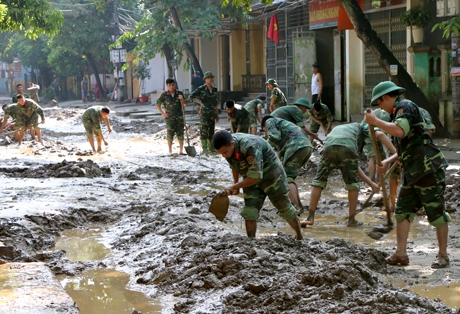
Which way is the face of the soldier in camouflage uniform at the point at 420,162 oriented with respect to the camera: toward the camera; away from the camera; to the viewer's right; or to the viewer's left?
to the viewer's left

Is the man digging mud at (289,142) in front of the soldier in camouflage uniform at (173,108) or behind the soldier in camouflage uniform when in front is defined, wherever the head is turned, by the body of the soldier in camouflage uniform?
in front

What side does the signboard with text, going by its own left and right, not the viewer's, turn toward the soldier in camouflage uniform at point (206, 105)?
front

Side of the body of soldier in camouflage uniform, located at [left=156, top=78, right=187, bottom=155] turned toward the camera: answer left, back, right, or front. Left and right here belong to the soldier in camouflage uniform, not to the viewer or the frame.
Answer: front

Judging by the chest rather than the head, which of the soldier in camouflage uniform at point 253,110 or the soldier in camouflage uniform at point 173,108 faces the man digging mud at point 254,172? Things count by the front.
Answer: the soldier in camouflage uniform at point 173,108

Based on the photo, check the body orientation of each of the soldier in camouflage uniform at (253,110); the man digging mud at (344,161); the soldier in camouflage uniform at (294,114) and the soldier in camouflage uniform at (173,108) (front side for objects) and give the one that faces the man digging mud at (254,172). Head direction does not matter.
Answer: the soldier in camouflage uniform at (173,108)

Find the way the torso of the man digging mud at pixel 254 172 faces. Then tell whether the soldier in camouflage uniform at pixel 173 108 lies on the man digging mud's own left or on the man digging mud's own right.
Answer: on the man digging mud's own right

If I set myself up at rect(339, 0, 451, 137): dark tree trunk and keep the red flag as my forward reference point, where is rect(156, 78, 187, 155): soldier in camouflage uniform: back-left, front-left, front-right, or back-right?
front-left

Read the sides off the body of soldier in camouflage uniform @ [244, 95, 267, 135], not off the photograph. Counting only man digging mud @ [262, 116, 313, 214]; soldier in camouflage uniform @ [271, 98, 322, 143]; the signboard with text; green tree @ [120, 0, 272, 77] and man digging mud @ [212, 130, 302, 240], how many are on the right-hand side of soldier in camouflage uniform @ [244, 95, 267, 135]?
3

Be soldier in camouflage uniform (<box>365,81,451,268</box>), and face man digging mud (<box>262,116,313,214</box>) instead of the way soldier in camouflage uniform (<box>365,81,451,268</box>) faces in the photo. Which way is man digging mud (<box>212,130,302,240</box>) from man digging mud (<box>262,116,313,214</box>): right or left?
left

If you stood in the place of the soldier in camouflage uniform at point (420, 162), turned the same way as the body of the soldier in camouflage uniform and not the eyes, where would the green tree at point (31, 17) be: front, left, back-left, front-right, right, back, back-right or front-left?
front-right

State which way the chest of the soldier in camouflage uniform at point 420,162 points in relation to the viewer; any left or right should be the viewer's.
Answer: facing to the left of the viewer

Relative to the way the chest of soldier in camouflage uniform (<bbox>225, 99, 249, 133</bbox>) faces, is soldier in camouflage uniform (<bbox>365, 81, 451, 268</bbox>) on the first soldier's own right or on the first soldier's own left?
on the first soldier's own left
